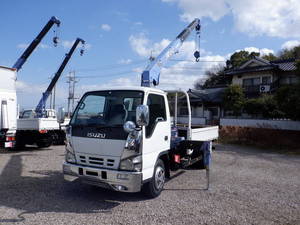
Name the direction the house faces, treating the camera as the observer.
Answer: facing the viewer and to the left of the viewer

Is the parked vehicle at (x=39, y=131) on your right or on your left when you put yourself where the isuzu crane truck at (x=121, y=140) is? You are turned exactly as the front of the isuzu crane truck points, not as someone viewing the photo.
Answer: on your right

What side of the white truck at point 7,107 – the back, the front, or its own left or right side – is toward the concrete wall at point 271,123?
right

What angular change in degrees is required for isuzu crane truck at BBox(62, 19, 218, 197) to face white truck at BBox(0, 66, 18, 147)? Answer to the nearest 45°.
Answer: approximately 90° to its right

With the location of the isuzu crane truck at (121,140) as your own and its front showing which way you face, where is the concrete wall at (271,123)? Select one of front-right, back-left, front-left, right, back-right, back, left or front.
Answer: back

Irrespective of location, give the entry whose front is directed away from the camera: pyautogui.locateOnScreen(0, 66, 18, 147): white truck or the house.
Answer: the white truck

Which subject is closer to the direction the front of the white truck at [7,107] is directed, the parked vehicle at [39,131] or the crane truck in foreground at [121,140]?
the parked vehicle

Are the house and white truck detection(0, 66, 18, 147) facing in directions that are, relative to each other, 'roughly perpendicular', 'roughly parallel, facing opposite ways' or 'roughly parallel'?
roughly perpendicular

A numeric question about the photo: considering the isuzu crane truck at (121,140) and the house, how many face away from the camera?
0

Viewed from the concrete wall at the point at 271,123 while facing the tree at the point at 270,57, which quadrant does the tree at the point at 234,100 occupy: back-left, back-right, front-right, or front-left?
front-left

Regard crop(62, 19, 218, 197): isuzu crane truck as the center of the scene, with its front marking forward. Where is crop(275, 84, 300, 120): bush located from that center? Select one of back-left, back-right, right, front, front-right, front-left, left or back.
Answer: back
